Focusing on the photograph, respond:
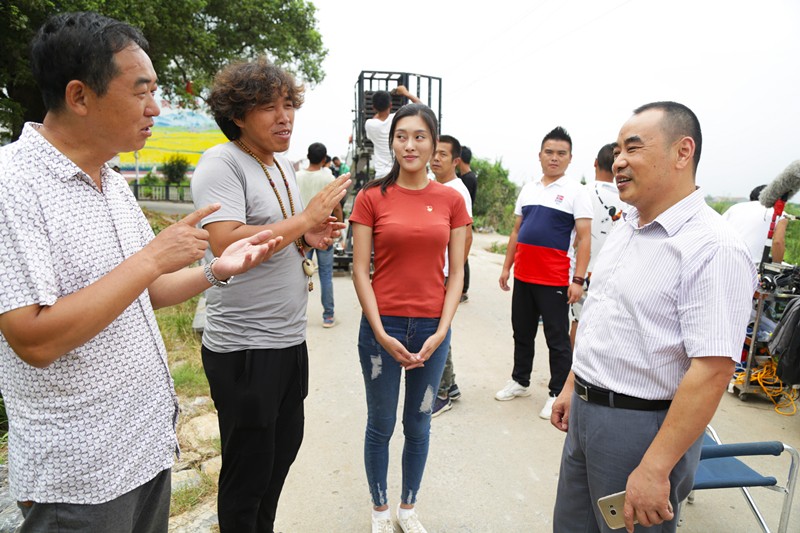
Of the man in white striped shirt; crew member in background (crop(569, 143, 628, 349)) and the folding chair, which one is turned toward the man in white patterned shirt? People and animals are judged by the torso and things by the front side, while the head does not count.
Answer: the man in white striped shirt

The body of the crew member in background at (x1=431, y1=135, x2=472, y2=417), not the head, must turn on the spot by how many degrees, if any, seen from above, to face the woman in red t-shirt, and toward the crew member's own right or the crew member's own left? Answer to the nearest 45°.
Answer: approximately 45° to the crew member's own left

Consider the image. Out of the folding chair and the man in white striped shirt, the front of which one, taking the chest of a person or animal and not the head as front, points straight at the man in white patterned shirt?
the man in white striped shirt

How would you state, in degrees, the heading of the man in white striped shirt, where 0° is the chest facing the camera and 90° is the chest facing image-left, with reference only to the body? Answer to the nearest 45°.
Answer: approximately 45°

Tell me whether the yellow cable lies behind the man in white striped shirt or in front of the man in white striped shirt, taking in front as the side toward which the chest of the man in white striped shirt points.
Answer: behind

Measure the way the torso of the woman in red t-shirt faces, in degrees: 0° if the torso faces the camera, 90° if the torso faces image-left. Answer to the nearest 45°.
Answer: approximately 0°

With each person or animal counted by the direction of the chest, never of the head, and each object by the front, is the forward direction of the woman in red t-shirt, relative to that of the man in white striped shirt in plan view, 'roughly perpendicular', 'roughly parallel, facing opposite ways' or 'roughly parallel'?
roughly perpendicular

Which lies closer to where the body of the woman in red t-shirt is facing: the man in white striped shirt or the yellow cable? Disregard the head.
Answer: the man in white striped shirt
